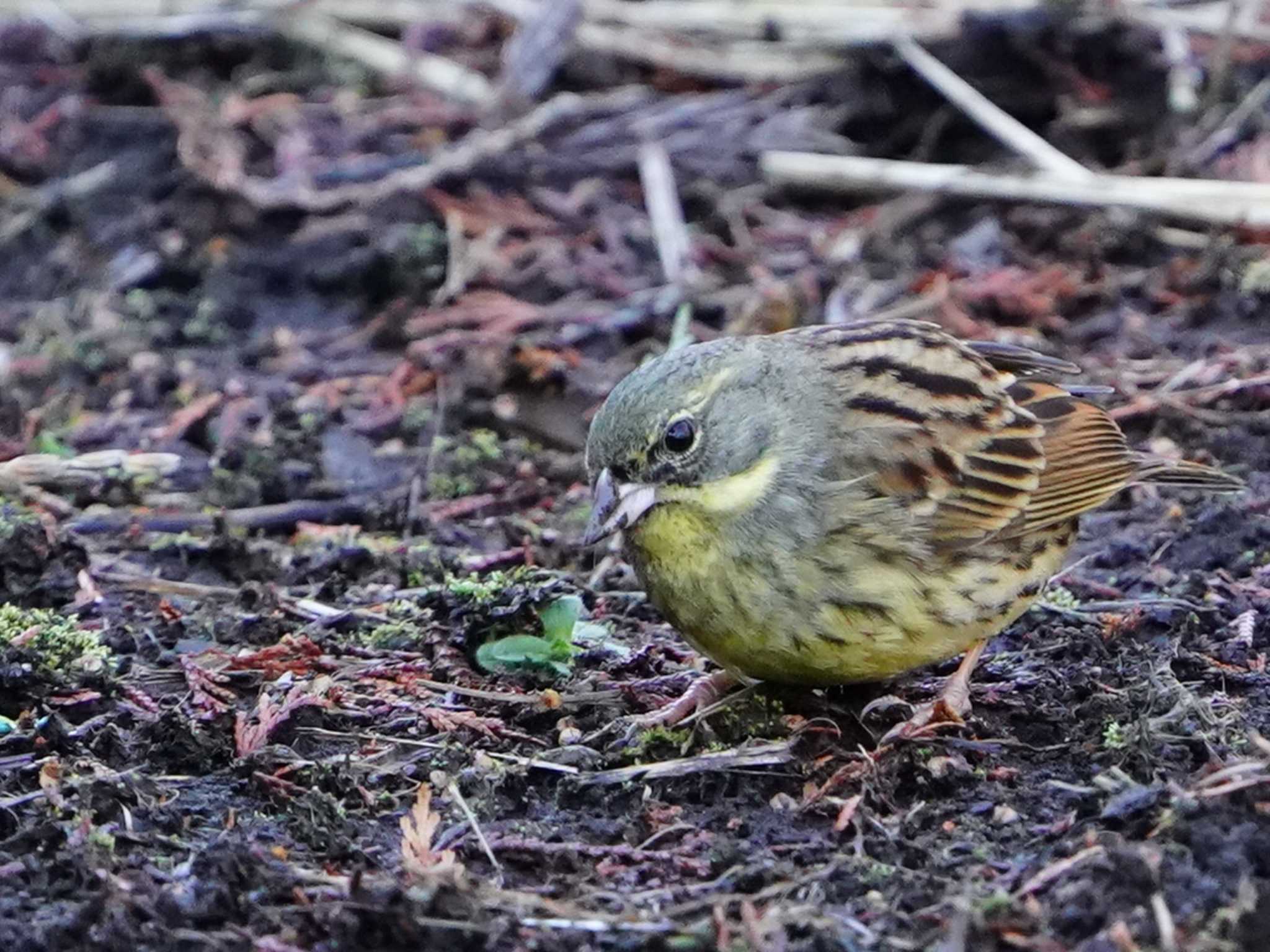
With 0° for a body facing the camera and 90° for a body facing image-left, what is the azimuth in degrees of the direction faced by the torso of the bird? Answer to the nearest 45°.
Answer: approximately 45°

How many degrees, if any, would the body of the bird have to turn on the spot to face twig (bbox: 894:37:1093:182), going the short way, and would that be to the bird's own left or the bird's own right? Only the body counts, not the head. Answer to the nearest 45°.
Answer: approximately 135° to the bird's own right

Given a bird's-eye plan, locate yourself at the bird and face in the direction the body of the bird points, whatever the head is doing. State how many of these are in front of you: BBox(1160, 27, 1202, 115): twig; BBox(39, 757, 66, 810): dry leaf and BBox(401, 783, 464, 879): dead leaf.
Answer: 2

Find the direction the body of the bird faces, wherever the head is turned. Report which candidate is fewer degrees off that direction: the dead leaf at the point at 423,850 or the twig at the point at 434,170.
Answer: the dead leaf

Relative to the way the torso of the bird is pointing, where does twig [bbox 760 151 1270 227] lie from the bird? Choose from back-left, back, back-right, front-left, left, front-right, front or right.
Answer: back-right

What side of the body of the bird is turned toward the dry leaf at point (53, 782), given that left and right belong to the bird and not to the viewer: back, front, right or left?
front

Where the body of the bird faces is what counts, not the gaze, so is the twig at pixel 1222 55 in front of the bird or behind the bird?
behind

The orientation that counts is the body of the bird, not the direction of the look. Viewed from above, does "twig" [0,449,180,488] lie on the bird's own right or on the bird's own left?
on the bird's own right

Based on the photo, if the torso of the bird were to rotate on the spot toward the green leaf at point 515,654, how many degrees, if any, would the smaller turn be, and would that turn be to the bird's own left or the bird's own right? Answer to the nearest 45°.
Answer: approximately 45° to the bird's own right

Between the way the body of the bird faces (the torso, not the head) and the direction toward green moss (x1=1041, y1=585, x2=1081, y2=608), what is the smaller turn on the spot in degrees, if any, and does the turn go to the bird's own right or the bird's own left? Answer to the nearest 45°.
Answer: approximately 180°

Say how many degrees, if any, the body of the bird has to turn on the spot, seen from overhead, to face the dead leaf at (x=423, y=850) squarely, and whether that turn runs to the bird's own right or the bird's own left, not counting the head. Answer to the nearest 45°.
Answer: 0° — it already faces it
